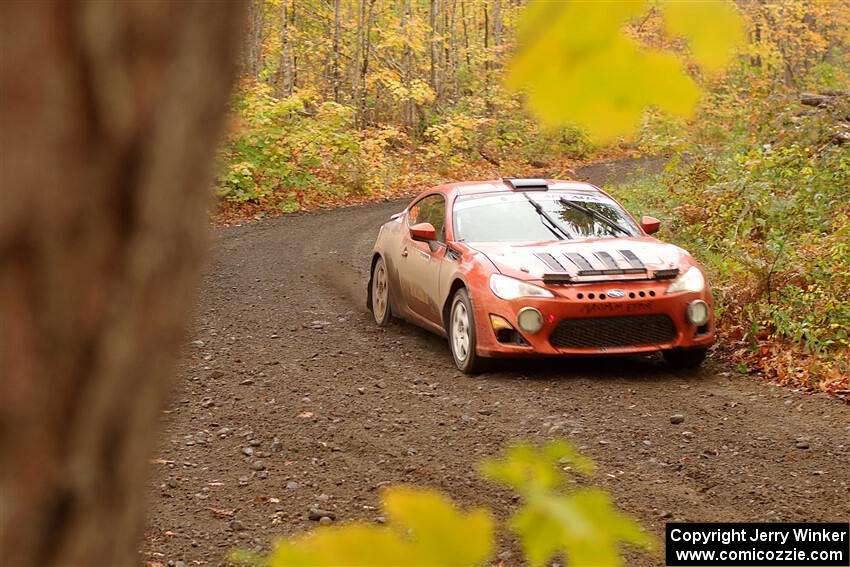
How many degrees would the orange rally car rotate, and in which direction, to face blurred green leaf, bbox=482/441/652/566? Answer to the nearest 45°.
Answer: approximately 45° to its right

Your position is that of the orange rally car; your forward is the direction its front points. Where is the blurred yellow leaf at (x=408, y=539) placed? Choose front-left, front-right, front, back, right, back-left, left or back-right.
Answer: front-right

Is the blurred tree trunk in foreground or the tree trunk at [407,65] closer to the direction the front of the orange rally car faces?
the blurred tree trunk in foreground

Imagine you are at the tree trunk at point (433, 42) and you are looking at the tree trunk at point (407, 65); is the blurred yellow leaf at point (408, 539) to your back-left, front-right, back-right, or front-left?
front-left

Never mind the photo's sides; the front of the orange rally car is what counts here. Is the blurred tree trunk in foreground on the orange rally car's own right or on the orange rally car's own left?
on the orange rally car's own right

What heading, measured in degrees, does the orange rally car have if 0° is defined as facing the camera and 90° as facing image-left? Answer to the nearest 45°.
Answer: approximately 315°

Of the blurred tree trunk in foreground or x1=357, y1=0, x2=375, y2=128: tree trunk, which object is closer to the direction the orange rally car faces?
the blurred tree trunk in foreground

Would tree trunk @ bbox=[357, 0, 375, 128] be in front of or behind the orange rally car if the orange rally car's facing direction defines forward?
behind

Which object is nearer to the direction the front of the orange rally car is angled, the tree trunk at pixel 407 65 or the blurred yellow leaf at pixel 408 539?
the blurred yellow leaf

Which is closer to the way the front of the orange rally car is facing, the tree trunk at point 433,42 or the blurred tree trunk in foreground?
the blurred tree trunk in foreground

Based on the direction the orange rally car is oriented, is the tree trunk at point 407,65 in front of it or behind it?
behind
